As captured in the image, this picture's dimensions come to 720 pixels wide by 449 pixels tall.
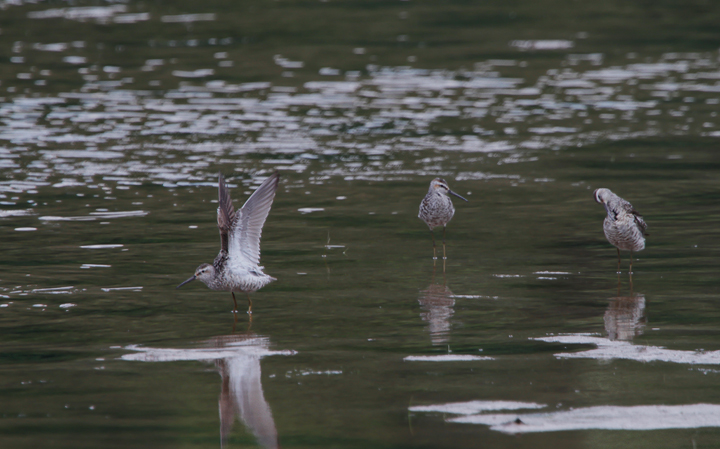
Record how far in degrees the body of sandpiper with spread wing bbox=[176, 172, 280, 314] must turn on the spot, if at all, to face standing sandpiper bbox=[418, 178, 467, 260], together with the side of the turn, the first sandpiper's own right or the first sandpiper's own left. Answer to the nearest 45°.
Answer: approximately 135° to the first sandpiper's own right

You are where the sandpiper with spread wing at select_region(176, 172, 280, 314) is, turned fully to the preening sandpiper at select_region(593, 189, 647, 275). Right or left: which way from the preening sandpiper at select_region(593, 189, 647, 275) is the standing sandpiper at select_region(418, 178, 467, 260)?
left

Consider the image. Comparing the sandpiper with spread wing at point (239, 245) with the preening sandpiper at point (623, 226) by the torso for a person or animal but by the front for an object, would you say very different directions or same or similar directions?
same or similar directions

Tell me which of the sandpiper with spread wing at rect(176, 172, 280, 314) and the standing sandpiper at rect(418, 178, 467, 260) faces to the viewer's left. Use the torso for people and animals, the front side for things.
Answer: the sandpiper with spread wing

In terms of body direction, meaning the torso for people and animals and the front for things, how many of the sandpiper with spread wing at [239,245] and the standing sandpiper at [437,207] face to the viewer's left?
1

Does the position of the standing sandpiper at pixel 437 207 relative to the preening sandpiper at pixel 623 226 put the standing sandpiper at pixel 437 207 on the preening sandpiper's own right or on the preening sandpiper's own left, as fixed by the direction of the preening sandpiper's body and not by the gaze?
on the preening sandpiper's own right

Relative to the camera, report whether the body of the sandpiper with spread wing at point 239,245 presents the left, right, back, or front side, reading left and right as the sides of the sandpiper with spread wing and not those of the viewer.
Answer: left

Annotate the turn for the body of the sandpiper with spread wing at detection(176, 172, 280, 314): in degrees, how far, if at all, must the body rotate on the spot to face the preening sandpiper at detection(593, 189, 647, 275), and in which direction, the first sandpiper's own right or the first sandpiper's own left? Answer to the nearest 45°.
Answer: approximately 180°

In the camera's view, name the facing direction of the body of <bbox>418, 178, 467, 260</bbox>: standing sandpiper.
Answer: toward the camera

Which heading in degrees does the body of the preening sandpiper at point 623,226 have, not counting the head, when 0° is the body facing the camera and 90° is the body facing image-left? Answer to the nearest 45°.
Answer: approximately 45°

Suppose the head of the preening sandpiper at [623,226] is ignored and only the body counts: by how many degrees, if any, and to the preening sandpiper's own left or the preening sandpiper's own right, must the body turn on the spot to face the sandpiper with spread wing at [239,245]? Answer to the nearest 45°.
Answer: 0° — it already faces it

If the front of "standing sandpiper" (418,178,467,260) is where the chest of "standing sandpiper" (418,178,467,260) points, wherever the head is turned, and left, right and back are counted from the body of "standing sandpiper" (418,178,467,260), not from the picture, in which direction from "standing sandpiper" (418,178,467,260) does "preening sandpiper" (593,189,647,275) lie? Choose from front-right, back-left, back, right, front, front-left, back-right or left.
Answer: front-left

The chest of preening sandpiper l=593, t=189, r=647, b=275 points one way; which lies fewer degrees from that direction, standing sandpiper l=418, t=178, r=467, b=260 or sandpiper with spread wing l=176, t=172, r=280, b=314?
the sandpiper with spread wing
